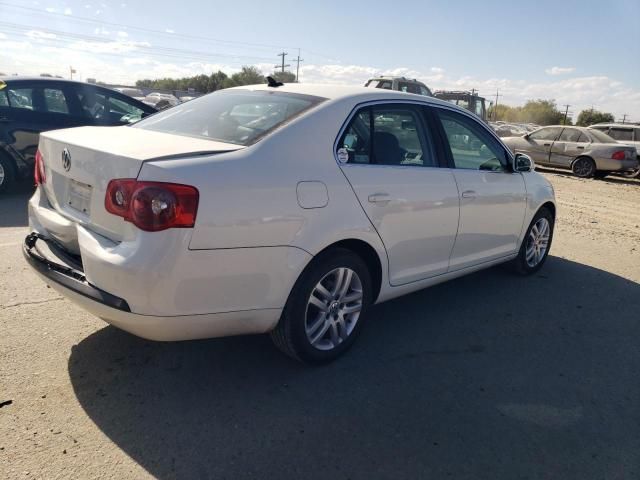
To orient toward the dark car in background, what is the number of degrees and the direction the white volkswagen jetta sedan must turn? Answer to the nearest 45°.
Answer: approximately 90° to its left

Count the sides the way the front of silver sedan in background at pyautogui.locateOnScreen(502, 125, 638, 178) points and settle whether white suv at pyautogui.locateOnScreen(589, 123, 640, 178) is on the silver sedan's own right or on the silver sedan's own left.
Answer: on the silver sedan's own right

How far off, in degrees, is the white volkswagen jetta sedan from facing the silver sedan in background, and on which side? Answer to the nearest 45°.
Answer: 0° — it already faces it

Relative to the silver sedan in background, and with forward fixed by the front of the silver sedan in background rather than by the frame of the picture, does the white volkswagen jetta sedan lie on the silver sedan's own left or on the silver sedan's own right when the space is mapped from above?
on the silver sedan's own left

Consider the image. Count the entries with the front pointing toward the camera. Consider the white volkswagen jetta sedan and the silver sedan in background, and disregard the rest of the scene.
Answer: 0

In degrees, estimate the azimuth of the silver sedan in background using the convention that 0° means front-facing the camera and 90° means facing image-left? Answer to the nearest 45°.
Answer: approximately 135°

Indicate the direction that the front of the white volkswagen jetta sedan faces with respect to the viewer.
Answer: facing away from the viewer and to the right of the viewer
